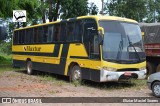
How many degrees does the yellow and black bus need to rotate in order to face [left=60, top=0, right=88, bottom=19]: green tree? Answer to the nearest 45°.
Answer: approximately 135° to its left

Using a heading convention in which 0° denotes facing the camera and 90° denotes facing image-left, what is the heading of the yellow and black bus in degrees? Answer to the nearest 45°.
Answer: approximately 315°
